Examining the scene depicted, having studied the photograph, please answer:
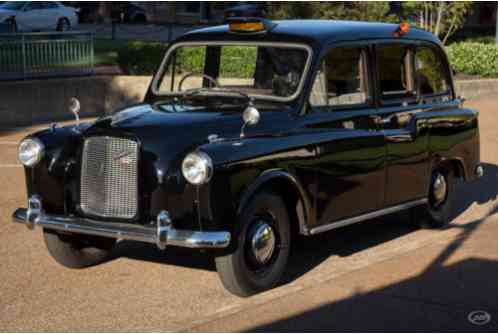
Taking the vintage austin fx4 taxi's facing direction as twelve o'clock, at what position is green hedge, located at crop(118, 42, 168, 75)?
The green hedge is roughly at 4 o'clock from the vintage austin fx4 taxi.

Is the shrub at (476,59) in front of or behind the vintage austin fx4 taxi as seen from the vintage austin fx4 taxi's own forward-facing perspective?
behind

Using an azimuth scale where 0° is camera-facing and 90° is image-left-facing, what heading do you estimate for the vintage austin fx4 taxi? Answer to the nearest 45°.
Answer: approximately 45°

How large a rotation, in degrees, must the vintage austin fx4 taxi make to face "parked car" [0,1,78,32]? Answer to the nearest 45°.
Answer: approximately 135° to its right

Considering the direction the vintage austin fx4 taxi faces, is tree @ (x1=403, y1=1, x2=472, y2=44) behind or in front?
behind

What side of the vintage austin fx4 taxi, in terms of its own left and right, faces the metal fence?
right

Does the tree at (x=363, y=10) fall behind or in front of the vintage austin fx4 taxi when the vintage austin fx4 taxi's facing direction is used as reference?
behind

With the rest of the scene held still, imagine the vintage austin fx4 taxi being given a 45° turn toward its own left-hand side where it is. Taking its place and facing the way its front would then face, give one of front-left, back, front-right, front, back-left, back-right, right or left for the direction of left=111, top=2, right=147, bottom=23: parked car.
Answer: back
